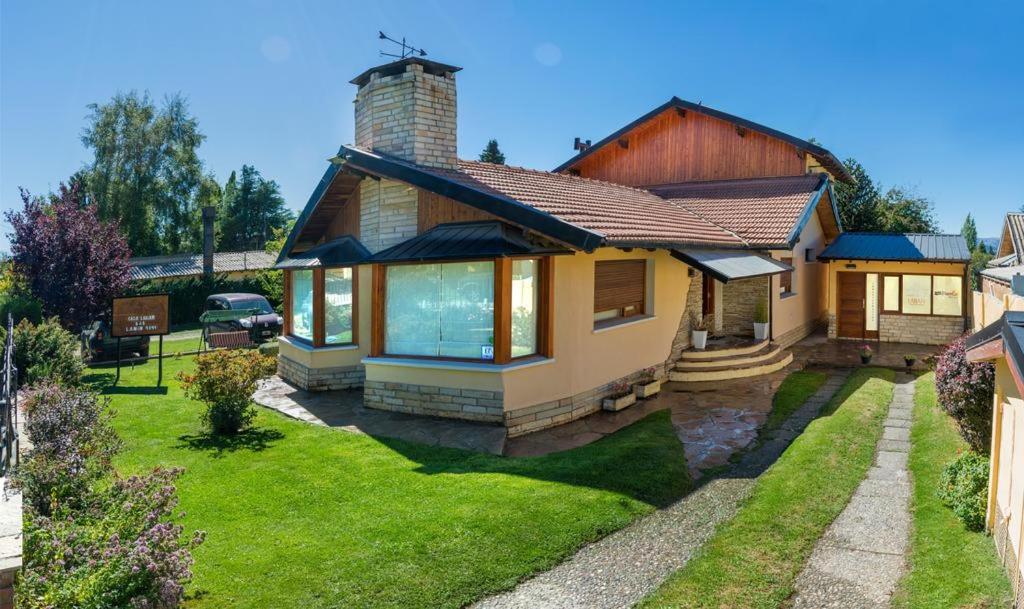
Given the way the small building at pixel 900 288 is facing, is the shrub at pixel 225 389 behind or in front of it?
in front

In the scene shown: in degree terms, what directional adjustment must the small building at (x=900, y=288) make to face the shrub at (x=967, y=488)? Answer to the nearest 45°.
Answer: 0° — it already faces it

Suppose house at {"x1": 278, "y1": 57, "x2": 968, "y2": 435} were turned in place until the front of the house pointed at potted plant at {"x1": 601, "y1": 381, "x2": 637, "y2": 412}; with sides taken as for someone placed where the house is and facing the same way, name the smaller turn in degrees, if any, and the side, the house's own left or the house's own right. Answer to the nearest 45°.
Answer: approximately 45° to the house's own left

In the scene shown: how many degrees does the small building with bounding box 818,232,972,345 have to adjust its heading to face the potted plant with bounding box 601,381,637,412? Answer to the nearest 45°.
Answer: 0° — it already faces it

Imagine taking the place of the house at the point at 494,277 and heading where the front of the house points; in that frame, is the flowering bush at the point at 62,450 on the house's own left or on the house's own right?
on the house's own right

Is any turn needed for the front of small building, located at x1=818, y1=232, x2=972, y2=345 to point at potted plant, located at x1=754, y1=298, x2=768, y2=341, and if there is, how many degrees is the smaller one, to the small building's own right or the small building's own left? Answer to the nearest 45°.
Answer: approximately 45° to the small building's own right

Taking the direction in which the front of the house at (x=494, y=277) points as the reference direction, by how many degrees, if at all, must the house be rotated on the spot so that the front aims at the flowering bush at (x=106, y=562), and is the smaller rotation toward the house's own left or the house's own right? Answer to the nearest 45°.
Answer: approximately 45° to the house's own right

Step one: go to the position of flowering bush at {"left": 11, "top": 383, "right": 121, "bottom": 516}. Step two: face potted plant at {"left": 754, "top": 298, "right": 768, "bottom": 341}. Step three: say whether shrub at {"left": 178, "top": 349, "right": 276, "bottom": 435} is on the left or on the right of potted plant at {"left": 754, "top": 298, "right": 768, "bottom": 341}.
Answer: left

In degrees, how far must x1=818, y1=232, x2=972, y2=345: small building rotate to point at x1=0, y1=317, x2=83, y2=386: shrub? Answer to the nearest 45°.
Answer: approximately 45° to its right

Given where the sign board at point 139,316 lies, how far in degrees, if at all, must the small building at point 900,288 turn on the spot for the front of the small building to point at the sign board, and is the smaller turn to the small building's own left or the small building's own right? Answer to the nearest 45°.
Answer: approximately 45° to the small building's own right

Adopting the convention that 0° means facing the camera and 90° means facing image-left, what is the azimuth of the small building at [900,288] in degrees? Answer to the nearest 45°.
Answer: approximately 0°

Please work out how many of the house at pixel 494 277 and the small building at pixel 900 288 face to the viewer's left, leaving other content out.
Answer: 0

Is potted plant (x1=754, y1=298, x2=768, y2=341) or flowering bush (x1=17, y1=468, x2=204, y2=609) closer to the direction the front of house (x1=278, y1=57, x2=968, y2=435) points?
the flowering bush
